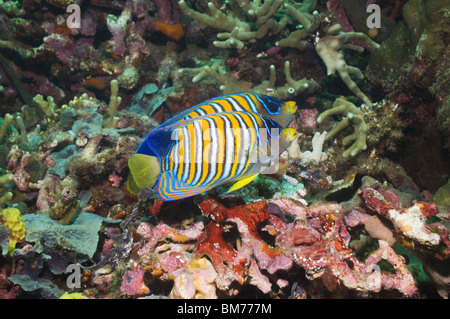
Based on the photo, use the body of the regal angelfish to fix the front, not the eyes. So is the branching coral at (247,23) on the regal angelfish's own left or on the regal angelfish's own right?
on the regal angelfish's own left

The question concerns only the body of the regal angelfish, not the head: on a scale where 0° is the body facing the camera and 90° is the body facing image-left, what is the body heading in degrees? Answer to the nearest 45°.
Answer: approximately 270°

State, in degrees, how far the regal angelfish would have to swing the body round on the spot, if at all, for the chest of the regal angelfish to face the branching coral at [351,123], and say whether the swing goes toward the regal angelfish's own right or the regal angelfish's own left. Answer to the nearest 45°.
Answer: approximately 45° to the regal angelfish's own left

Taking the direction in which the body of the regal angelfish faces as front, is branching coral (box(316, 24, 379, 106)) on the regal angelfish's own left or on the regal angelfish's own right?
on the regal angelfish's own left
